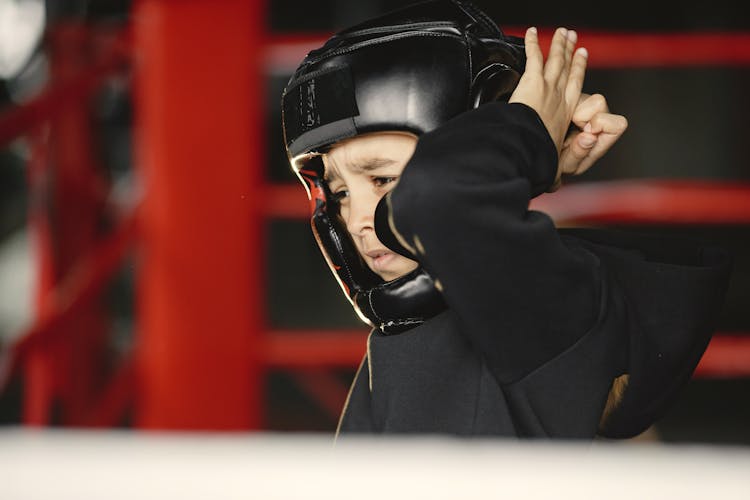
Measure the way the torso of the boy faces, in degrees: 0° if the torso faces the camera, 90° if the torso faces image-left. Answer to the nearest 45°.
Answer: approximately 45°

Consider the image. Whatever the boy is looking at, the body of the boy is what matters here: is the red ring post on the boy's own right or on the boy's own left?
on the boy's own right
